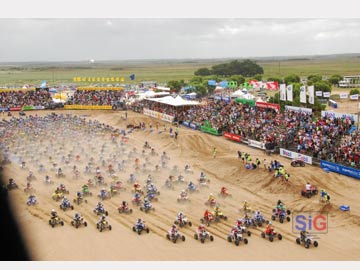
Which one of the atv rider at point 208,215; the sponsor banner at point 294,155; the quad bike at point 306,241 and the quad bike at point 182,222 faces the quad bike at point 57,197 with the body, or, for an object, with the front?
the sponsor banner

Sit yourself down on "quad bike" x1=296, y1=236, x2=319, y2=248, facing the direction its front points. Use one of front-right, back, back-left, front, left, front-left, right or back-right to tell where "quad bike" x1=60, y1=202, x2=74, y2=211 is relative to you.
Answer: back-right

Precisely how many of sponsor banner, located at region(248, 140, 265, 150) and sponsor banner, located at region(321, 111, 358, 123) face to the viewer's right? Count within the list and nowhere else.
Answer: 0

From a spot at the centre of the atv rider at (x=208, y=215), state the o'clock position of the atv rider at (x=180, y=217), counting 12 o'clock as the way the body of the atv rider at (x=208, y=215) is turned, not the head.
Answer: the atv rider at (x=180, y=217) is roughly at 4 o'clock from the atv rider at (x=208, y=215).

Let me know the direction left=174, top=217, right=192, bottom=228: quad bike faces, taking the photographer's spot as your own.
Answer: facing the viewer and to the right of the viewer

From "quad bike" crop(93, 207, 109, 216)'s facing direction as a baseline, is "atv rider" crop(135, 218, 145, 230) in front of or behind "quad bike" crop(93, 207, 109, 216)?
in front

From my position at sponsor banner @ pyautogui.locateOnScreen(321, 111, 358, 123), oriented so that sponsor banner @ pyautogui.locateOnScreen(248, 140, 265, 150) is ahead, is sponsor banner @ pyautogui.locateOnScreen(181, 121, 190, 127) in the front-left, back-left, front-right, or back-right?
front-right

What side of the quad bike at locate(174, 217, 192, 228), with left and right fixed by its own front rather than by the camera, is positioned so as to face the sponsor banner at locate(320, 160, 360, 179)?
left

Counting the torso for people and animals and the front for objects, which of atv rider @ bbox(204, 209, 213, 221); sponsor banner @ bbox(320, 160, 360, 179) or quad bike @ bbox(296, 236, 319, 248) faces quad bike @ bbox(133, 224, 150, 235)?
the sponsor banner

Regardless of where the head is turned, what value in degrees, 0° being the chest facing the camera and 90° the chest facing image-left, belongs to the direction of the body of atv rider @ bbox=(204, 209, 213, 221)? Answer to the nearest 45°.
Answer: approximately 315°

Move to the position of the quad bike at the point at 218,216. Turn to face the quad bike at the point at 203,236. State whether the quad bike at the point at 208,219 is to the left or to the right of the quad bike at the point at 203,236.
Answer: right

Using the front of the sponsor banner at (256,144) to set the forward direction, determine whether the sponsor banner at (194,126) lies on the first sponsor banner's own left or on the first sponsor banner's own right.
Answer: on the first sponsor banner's own right

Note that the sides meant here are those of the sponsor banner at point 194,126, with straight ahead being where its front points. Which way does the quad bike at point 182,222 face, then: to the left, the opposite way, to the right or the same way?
to the left

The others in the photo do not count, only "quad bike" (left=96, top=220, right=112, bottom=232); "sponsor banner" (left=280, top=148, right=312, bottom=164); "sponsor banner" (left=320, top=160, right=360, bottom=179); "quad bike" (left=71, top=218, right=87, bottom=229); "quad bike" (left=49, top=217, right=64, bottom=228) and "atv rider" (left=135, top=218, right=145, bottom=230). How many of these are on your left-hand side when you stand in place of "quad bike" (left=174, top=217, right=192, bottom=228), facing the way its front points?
2

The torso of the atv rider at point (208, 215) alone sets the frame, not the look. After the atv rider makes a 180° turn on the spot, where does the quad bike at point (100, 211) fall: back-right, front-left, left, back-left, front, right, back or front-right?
front-left

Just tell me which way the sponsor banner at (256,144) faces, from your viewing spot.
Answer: facing the viewer and to the left of the viewer
